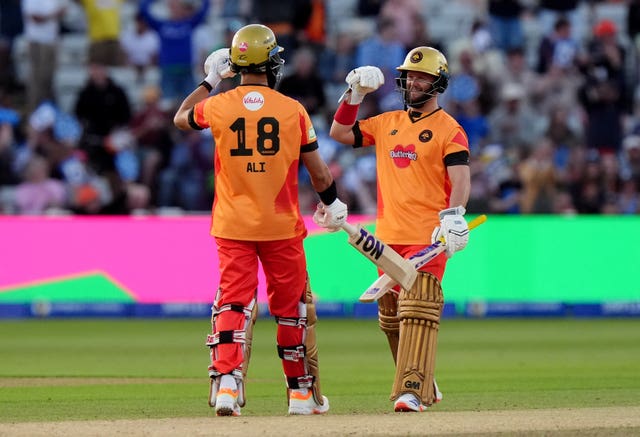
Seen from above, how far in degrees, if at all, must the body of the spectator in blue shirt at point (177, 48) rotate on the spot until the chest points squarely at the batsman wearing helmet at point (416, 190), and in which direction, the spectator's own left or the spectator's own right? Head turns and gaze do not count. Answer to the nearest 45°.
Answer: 0° — they already face them

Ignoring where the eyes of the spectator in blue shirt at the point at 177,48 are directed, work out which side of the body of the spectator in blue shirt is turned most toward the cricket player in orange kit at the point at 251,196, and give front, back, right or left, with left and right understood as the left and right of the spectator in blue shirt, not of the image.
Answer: front

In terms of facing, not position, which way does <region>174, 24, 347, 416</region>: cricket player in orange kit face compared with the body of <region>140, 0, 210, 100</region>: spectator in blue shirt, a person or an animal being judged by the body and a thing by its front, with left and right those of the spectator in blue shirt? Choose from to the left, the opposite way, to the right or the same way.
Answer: the opposite way

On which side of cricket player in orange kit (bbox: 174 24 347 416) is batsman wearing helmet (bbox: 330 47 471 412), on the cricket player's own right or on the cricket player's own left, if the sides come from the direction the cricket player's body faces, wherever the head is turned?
on the cricket player's own right

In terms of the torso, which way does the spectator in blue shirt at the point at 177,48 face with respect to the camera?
toward the camera

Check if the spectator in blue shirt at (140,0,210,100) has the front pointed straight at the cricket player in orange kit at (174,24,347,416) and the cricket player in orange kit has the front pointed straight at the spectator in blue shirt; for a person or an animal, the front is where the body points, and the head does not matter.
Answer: yes

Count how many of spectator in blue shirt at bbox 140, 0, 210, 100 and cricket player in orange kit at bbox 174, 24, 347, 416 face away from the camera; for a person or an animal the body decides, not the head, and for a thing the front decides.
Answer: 1

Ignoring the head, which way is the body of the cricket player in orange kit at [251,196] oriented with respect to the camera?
away from the camera

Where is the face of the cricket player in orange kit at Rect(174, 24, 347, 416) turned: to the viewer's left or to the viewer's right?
to the viewer's right

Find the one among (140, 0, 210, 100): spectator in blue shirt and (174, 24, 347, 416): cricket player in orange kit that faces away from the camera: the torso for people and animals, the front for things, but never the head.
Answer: the cricket player in orange kit

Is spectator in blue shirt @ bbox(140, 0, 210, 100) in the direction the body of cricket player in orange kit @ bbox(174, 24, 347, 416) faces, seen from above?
yes
